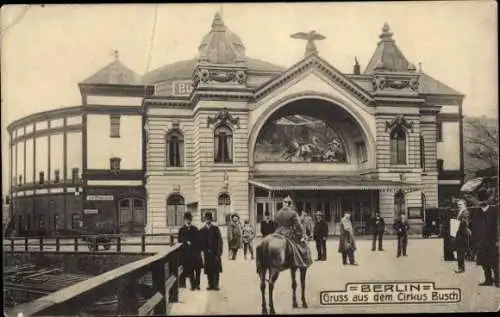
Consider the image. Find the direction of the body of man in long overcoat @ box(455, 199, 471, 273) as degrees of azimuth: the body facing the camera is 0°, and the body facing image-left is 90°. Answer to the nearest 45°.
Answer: approximately 90°

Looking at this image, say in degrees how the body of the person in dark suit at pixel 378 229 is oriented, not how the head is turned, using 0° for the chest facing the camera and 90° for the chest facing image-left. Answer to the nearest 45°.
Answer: approximately 0°

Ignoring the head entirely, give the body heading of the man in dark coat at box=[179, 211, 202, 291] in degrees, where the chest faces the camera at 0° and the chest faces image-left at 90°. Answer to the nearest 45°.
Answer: approximately 0°

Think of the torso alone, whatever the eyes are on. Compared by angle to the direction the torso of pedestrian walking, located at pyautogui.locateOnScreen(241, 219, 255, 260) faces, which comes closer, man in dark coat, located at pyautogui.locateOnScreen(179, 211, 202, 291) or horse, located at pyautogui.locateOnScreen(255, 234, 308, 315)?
the horse

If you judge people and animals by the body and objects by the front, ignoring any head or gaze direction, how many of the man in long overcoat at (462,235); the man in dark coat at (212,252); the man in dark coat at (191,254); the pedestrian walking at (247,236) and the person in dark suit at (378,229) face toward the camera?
4

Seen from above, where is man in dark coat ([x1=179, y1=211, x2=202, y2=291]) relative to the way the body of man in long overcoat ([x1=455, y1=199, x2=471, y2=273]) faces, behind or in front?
in front
